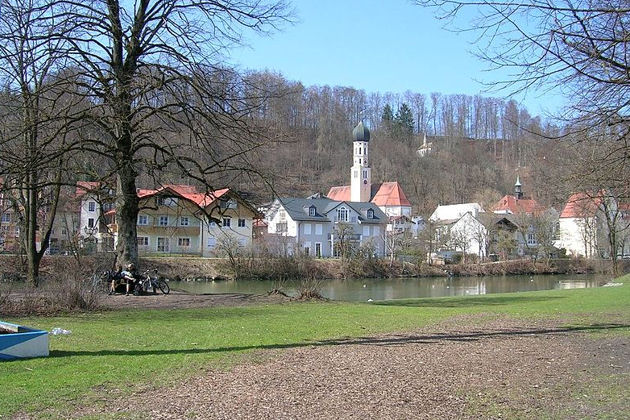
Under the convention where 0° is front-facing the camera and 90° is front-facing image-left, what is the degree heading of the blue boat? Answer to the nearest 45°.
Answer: approximately 270°

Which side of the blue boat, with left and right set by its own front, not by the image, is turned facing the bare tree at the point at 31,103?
left
